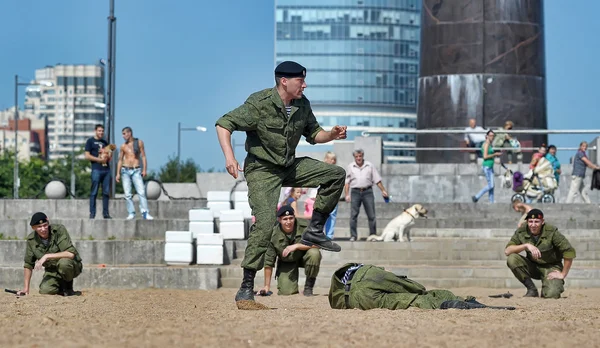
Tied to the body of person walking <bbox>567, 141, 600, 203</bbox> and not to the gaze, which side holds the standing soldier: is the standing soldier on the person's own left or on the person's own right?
on the person's own right

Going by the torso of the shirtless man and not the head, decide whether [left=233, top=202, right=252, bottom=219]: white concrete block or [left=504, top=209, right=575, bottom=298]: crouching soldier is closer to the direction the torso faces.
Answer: the crouching soldier

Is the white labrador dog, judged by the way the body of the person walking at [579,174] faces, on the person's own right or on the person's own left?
on the person's own right

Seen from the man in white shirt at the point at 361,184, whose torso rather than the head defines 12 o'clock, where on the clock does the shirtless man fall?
The shirtless man is roughly at 3 o'clock from the man in white shirt.

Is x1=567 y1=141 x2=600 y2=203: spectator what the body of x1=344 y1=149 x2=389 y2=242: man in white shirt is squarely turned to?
no

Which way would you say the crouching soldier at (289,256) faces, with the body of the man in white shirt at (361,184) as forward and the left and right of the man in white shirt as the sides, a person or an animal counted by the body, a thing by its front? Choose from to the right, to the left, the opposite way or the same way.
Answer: the same way

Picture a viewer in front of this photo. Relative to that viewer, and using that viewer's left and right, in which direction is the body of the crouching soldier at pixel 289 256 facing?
facing the viewer

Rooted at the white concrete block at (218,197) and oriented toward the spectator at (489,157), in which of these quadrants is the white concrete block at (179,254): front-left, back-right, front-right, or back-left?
back-right

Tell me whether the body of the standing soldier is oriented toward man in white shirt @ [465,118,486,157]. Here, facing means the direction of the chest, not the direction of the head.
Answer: no

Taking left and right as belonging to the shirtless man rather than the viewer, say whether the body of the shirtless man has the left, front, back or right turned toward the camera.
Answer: front

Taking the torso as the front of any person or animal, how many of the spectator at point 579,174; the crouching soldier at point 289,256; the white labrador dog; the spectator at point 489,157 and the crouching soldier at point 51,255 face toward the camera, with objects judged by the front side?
2

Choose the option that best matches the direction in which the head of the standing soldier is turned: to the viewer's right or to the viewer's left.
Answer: to the viewer's right

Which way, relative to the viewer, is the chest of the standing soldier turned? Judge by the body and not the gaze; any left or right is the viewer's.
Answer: facing the viewer and to the right of the viewer

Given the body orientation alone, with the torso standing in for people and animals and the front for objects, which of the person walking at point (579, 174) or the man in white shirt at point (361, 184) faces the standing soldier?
the man in white shirt

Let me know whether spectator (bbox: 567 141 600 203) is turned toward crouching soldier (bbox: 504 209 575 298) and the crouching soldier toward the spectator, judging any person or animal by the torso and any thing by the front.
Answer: no

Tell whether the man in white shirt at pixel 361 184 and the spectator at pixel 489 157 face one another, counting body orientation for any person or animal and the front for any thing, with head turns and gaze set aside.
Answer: no

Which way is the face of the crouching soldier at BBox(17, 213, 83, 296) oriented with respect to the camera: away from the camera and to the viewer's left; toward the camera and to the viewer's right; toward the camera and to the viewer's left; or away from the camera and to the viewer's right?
toward the camera and to the viewer's right
